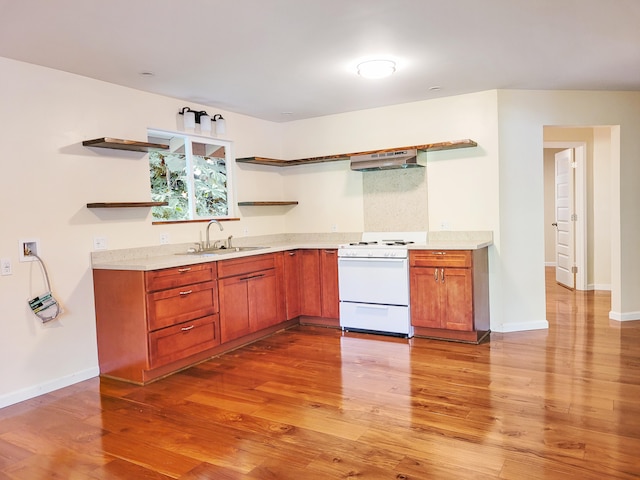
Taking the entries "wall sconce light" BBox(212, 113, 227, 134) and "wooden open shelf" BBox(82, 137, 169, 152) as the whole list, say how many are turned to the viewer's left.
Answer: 0

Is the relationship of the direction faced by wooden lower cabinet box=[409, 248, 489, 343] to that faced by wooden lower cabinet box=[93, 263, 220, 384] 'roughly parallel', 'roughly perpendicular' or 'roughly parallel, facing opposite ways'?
roughly perpendicular

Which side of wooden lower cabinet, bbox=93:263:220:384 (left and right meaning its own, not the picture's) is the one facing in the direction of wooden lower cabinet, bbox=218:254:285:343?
left

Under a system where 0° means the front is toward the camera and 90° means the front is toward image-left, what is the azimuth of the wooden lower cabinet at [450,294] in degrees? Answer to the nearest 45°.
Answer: approximately 0°

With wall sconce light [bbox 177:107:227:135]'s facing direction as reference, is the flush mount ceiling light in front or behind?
in front

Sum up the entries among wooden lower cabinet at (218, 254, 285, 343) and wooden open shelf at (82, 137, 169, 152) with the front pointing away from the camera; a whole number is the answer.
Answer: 0

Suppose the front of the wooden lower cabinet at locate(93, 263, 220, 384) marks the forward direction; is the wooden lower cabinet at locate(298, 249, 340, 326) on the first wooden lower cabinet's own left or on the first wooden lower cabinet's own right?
on the first wooden lower cabinet's own left

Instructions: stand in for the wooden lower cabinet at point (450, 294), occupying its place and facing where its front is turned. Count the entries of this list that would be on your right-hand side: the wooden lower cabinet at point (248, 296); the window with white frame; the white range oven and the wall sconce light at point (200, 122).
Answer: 4

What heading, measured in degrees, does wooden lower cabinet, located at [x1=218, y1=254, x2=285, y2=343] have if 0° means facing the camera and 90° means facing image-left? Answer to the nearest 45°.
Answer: approximately 315°

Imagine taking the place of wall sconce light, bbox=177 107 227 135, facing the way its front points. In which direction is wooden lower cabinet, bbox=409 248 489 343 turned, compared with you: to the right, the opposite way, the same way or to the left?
to the right
